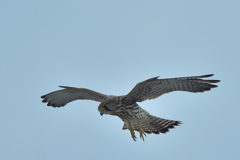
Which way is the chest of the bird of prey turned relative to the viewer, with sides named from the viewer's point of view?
facing the viewer and to the left of the viewer
